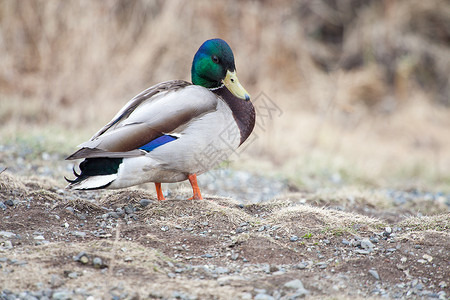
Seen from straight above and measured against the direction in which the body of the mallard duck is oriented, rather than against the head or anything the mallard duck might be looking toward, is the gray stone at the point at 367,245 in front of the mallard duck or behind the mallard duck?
in front

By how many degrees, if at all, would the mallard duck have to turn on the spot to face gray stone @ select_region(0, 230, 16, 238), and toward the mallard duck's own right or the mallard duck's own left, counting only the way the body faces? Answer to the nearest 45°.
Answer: approximately 135° to the mallard duck's own right

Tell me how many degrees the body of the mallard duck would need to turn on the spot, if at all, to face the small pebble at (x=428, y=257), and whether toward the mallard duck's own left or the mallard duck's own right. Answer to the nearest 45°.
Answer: approximately 45° to the mallard duck's own right

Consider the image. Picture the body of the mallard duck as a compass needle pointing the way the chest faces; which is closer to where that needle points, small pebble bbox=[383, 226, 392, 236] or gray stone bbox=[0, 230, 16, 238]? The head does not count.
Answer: the small pebble

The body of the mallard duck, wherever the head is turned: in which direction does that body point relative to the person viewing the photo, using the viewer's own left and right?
facing to the right of the viewer

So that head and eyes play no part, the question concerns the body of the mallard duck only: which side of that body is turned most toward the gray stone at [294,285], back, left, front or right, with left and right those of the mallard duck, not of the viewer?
right

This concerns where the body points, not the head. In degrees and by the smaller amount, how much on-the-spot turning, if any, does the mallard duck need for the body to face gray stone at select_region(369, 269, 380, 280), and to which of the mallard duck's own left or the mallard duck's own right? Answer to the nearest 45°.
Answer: approximately 45° to the mallard duck's own right

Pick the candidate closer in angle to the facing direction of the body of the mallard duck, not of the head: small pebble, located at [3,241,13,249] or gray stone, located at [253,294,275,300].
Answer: the gray stone

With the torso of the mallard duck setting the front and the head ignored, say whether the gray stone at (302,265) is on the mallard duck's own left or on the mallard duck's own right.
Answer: on the mallard duck's own right

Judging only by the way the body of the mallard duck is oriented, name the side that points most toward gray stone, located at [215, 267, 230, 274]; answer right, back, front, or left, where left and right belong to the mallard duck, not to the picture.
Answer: right

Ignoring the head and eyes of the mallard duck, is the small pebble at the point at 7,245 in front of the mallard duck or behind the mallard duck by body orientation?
behind

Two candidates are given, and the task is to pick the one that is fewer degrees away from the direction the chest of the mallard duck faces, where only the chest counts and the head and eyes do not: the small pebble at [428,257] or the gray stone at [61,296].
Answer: the small pebble

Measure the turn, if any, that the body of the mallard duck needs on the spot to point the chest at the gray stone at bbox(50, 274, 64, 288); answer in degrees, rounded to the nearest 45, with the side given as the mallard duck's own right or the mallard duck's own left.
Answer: approximately 135° to the mallard duck's own right
